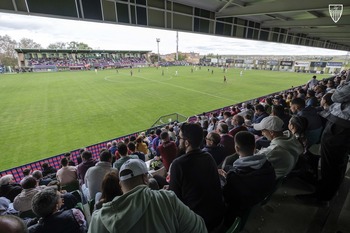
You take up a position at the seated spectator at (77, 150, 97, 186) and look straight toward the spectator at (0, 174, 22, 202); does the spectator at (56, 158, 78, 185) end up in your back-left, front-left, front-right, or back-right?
front-right

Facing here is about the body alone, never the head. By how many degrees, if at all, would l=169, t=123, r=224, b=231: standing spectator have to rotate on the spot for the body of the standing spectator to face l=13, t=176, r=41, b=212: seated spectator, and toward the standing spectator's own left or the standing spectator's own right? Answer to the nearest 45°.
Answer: approximately 45° to the standing spectator's own left

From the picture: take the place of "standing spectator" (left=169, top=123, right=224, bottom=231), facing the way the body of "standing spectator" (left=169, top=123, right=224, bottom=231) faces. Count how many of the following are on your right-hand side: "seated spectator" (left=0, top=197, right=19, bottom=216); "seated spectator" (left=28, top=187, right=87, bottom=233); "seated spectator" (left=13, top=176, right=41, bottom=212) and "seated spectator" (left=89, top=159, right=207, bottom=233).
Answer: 0

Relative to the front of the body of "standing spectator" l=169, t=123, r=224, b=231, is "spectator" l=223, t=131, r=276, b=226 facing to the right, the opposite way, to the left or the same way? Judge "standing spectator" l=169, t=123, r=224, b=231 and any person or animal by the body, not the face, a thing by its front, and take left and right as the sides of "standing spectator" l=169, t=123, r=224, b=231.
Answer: the same way

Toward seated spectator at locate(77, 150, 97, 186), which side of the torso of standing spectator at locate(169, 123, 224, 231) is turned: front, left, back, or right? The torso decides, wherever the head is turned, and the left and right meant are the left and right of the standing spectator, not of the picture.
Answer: front

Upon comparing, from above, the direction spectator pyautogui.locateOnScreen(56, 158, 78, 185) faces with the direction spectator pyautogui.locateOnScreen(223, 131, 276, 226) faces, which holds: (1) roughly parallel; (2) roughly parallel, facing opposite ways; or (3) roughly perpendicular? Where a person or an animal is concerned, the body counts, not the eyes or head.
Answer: roughly parallel

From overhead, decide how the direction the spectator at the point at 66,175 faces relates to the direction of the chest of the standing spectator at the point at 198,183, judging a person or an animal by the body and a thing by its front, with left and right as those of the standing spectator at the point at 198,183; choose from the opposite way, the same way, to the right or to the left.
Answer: the same way

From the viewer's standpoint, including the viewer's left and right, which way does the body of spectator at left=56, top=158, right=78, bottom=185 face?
facing away from the viewer

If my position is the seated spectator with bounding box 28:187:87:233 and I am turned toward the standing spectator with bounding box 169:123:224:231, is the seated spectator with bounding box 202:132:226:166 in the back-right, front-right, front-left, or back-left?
front-left

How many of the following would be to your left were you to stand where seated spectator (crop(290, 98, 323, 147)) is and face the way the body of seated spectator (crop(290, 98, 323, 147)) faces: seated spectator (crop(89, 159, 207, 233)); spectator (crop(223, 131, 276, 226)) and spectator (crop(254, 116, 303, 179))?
3

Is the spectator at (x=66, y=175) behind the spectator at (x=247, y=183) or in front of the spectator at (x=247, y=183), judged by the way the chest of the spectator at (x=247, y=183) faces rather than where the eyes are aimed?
in front

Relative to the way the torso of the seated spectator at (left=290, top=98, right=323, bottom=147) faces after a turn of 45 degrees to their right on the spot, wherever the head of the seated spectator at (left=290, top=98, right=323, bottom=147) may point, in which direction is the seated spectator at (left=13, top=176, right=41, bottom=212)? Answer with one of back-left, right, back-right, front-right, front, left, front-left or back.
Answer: left

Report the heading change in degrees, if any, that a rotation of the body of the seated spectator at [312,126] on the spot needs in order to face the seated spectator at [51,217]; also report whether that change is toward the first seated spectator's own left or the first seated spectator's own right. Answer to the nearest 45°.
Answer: approximately 45° to the first seated spectator's own left

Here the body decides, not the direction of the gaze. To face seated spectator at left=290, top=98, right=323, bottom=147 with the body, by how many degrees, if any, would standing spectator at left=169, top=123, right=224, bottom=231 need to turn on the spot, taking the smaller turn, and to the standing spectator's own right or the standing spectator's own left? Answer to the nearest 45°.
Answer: approximately 90° to the standing spectator's own right

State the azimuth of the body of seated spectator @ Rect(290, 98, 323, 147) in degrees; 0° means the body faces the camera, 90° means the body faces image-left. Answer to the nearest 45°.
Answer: approximately 90°

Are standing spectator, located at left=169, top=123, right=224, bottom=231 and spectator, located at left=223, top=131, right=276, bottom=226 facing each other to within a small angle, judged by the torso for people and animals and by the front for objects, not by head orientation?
no

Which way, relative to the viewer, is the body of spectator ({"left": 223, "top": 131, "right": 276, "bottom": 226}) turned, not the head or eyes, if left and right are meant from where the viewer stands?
facing away from the viewer and to the left of the viewer
